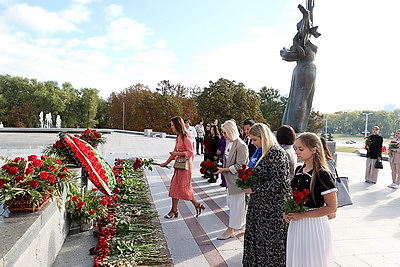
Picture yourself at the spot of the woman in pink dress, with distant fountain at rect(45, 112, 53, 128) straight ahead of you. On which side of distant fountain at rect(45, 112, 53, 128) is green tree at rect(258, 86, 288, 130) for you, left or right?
right

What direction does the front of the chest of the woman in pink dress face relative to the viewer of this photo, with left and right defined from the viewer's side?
facing to the left of the viewer

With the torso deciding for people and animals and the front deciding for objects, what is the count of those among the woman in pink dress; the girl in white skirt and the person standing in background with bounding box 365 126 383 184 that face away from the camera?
0

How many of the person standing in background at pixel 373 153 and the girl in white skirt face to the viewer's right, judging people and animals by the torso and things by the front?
0

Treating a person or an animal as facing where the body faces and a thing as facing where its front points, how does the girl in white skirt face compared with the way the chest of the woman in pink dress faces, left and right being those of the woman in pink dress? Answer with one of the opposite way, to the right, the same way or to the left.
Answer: the same way

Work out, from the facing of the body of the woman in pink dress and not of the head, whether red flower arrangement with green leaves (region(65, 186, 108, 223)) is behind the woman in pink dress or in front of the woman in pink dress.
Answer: in front

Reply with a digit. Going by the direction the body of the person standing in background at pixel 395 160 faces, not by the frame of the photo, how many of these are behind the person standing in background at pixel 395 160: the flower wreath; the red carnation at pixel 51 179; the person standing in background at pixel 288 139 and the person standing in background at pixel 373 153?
0

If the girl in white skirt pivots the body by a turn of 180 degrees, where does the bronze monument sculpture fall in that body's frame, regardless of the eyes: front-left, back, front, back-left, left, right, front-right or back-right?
front-left

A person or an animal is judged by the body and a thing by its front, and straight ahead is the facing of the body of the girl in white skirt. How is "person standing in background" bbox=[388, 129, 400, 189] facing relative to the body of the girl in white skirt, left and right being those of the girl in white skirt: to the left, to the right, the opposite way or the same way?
the same way

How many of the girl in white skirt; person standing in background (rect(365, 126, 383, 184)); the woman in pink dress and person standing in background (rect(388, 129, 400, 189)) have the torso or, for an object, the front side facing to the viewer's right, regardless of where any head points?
0

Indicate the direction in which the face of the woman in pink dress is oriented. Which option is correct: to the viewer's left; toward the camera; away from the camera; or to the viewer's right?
to the viewer's left

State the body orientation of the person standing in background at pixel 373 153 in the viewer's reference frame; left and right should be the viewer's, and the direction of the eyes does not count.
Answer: facing the viewer and to the left of the viewer

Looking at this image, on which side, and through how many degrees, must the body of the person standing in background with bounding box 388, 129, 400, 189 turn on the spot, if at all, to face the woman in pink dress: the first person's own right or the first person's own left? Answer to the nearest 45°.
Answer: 0° — they already face them

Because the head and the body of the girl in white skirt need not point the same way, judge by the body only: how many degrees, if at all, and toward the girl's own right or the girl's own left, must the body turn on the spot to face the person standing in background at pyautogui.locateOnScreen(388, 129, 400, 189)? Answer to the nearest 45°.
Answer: approximately 135° to the girl's own right

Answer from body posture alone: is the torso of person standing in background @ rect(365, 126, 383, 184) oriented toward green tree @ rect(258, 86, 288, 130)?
no

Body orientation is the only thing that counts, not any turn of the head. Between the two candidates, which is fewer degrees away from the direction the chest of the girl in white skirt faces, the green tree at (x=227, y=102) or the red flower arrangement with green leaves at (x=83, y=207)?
the red flower arrangement with green leaves

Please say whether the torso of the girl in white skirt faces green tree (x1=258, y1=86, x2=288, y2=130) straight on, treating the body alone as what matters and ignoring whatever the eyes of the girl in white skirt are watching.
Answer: no
